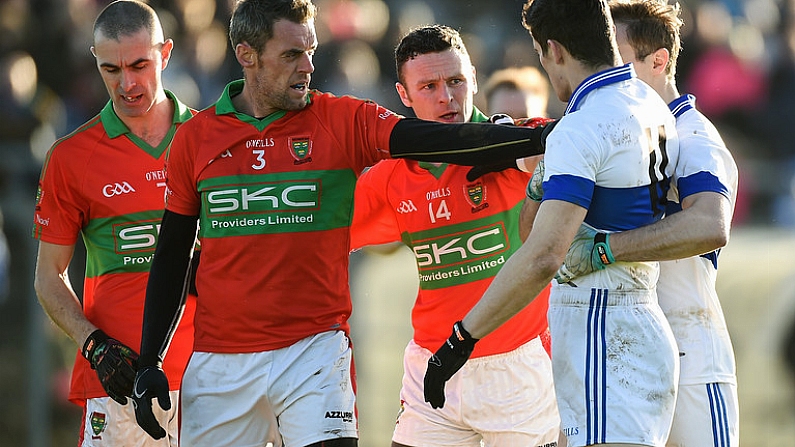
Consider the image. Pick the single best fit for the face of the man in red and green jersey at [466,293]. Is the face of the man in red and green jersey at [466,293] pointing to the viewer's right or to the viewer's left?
to the viewer's right

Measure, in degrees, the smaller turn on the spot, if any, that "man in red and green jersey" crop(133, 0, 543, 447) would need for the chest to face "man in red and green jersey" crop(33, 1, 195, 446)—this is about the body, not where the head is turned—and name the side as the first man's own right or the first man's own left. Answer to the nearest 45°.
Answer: approximately 135° to the first man's own right

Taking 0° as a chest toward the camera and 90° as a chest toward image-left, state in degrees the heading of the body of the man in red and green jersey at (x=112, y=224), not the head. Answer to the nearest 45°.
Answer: approximately 315°

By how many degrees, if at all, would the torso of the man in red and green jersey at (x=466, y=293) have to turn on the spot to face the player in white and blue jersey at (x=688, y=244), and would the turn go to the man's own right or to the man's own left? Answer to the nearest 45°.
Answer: approximately 45° to the man's own left

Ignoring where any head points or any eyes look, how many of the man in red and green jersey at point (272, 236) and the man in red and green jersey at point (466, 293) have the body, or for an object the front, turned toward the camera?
2

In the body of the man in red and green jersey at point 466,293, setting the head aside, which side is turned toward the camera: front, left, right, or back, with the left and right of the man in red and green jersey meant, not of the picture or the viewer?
front

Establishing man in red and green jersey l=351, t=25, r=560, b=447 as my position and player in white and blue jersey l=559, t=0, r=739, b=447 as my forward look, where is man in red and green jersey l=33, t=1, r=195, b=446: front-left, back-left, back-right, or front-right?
back-right

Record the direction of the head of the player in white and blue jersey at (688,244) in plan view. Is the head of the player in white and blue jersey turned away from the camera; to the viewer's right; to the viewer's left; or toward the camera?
to the viewer's left

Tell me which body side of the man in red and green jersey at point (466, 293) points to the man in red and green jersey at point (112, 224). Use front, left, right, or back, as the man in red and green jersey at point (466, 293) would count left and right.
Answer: right

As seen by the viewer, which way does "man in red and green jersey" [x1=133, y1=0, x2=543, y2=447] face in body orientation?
toward the camera

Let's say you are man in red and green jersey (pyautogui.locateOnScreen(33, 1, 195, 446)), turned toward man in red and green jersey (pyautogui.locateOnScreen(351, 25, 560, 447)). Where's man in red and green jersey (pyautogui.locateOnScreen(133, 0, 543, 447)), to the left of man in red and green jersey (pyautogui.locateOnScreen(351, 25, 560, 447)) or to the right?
right

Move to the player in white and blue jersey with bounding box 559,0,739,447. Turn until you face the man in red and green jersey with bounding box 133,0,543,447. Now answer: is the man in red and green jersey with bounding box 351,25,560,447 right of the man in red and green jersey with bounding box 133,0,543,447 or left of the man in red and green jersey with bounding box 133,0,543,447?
right
